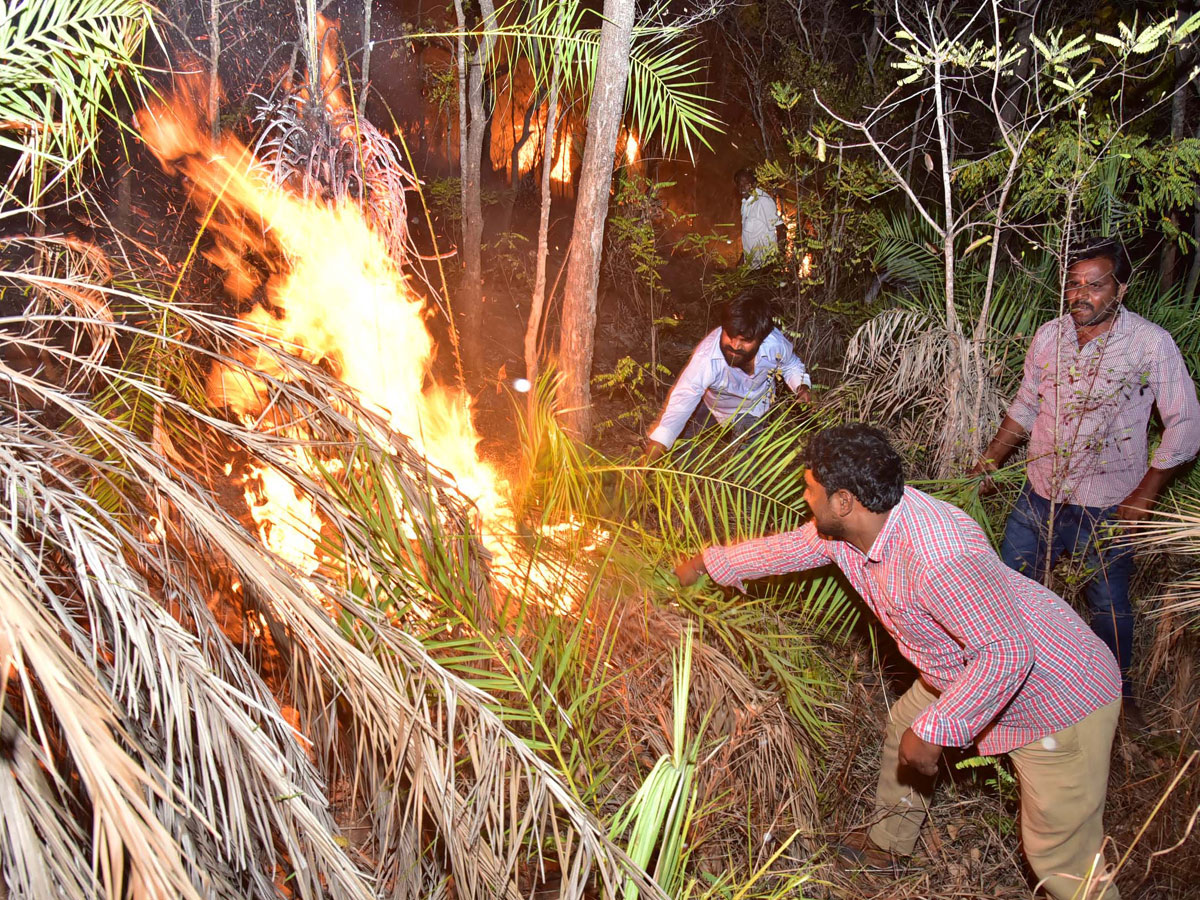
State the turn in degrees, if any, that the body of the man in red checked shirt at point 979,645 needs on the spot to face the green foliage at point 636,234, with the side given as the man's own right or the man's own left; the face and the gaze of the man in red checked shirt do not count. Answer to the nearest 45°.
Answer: approximately 90° to the man's own right

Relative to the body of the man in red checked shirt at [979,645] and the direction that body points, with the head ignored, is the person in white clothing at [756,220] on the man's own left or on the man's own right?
on the man's own right

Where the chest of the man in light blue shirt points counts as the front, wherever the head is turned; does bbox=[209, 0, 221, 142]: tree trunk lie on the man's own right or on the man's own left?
on the man's own right

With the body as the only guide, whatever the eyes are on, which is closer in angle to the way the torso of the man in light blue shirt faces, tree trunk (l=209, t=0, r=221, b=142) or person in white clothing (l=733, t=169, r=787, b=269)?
the tree trunk

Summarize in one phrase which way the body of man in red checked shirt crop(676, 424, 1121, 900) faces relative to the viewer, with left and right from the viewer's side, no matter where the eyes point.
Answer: facing to the left of the viewer

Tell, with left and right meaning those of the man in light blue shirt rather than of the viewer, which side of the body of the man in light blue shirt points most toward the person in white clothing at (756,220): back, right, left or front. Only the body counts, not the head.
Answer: back

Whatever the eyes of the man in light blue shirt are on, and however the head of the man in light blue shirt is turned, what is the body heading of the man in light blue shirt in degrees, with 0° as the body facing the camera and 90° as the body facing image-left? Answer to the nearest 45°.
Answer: approximately 0°
